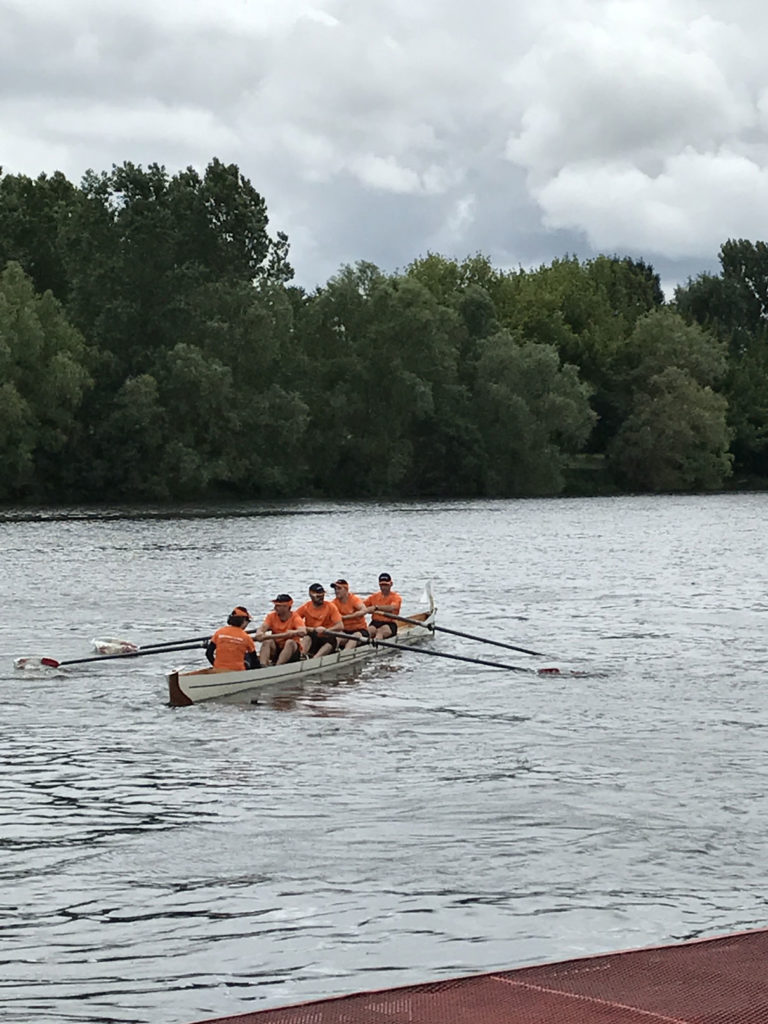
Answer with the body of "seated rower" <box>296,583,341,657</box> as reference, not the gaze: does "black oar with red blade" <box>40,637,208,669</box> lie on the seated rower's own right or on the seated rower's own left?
on the seated rower's own right

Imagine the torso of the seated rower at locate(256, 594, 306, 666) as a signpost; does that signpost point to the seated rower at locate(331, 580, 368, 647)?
no

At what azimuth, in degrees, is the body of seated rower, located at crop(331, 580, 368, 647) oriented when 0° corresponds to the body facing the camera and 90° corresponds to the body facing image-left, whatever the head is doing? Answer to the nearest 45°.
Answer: approximately 45°

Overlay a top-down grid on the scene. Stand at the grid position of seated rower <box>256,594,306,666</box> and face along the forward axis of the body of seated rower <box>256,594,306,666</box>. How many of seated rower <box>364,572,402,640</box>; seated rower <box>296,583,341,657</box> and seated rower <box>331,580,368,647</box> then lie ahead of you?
0

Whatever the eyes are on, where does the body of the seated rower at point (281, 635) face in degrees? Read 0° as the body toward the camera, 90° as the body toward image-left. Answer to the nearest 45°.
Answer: approximately 45°

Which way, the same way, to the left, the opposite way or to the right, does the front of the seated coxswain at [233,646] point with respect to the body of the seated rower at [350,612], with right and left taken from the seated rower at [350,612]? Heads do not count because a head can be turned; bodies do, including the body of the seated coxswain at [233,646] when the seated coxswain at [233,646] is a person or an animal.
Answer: the opposite way

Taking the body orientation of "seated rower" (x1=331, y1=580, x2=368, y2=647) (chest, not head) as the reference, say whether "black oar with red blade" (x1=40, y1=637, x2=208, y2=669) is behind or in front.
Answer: in front

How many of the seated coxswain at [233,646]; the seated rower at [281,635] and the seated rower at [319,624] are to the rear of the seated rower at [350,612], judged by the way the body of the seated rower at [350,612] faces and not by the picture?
0

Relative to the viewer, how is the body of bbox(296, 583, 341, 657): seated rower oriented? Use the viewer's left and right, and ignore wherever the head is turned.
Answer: facing the viewer and to the left of the viewer

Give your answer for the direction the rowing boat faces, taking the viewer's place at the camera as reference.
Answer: facing away from the viewer and to the right of the viewer

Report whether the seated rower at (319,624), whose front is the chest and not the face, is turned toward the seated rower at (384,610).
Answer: no

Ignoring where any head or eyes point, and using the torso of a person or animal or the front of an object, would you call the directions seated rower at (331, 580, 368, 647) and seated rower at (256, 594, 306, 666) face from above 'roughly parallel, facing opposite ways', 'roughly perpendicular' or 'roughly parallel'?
roughly parallel

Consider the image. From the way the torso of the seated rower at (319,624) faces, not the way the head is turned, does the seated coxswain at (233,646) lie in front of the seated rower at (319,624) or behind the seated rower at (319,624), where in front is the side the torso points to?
in front
